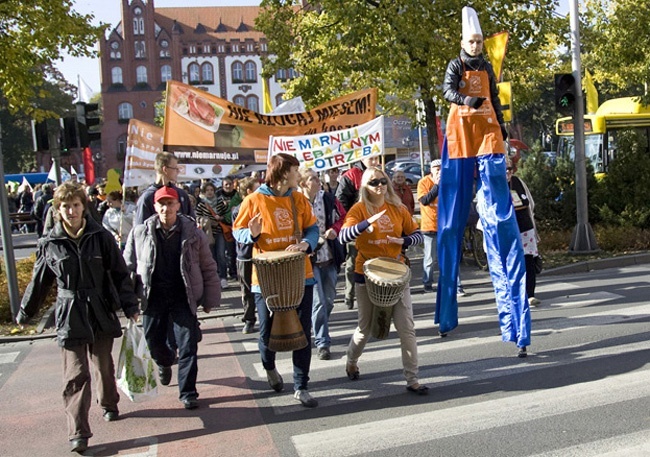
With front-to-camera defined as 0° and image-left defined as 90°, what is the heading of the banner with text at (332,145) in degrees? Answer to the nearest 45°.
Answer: approximately 0°

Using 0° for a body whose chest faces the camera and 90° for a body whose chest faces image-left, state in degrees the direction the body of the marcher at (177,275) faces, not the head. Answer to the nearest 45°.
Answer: approximately 0°

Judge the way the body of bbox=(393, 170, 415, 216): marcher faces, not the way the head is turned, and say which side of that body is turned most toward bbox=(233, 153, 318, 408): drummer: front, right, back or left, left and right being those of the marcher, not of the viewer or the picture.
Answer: front

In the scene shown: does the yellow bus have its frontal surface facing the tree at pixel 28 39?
yes

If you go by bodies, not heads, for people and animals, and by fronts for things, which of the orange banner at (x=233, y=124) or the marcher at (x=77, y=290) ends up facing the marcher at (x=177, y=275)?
the orange banner

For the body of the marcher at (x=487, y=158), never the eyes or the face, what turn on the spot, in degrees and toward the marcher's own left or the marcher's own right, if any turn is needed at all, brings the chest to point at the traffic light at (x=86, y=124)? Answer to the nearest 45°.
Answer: approximately 135° to the marcher's own right

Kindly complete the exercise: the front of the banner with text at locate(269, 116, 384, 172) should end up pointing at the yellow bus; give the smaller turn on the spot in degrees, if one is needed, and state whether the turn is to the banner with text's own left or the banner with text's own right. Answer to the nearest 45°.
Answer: approximately 135° to the banner with text's own left

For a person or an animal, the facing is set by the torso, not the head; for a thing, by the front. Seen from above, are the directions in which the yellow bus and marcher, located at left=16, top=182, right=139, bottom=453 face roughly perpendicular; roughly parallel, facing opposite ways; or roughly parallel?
roughly perpendicular

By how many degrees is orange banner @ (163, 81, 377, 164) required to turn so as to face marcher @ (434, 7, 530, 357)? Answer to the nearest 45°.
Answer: approximately 45° to its left

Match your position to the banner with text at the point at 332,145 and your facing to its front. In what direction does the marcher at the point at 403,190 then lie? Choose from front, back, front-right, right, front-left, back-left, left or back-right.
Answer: left

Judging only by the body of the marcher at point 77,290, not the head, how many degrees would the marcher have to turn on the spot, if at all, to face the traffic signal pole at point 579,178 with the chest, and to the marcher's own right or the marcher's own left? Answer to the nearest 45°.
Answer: approximately 135° to the marcher's own left
